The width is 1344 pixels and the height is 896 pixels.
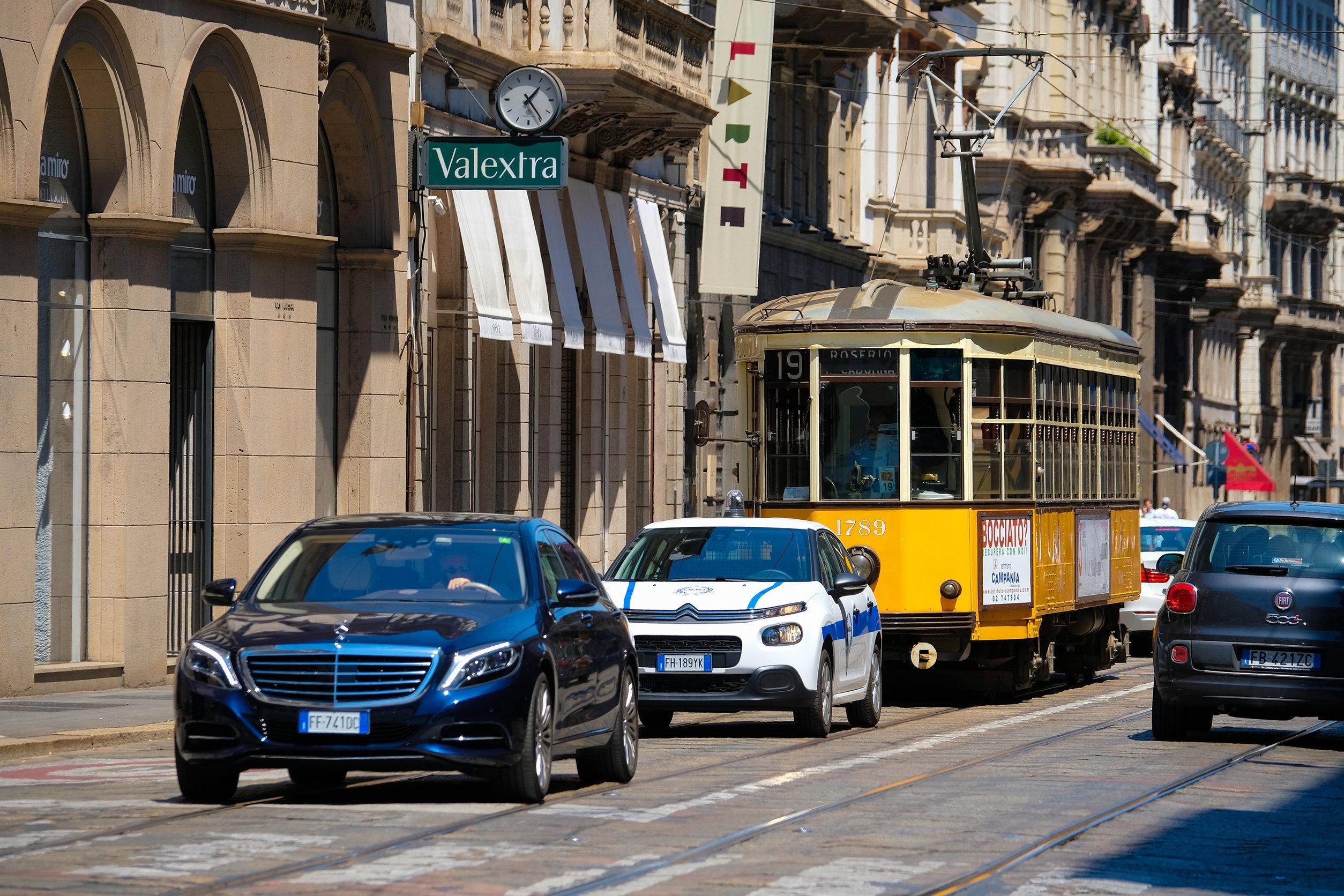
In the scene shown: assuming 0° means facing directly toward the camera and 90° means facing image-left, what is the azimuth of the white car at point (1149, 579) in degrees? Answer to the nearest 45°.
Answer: approximately 180°

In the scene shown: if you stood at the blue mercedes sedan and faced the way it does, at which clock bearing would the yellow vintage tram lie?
The yellow vintage tram is roughly at 7 o'clock from the blue mercedes sedan.

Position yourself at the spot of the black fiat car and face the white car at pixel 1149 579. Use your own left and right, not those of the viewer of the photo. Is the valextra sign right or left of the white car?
left

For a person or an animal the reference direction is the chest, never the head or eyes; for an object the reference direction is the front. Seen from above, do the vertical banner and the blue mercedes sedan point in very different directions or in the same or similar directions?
same or similar directions

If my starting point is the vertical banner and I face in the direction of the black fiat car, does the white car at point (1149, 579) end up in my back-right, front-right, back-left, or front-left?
front-left

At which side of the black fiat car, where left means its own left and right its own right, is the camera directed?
back

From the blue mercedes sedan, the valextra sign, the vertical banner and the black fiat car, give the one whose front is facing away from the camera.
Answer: the black fiat car

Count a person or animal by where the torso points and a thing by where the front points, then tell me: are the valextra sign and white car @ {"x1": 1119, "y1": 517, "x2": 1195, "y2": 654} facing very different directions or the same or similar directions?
very different directions

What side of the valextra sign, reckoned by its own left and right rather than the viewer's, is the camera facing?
front

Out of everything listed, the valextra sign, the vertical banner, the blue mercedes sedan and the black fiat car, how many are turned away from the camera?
1

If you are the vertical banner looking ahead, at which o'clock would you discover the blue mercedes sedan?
The blue mercedes sedan is roughly at 12 o'clock from the vertical banner.

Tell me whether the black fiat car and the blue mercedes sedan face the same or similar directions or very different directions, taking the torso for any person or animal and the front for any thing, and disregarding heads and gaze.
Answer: very different directions

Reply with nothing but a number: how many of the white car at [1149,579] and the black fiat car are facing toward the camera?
0

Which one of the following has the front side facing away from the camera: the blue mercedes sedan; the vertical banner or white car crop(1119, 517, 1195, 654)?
the white car

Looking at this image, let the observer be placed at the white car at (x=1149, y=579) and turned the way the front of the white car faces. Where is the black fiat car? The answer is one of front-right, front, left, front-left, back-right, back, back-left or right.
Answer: back

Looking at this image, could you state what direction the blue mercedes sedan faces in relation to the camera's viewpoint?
facing the viewer
